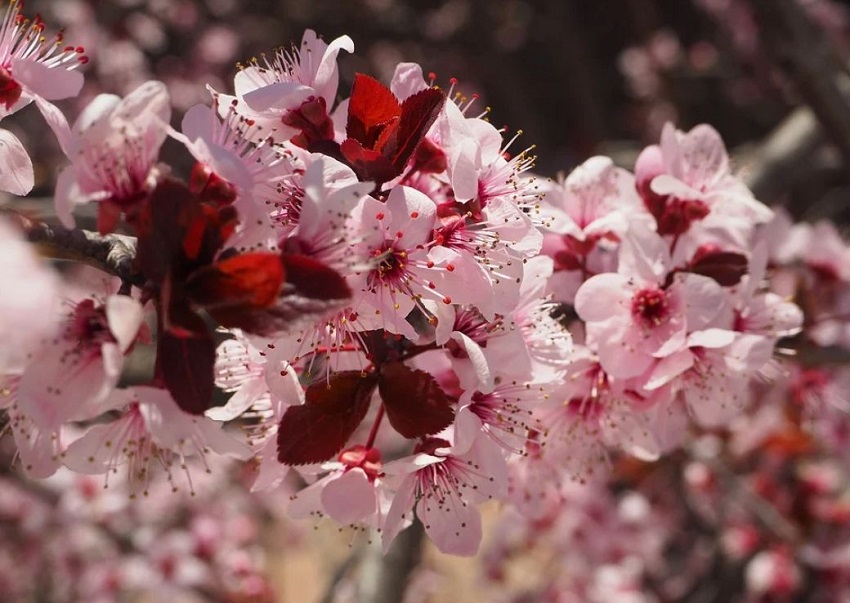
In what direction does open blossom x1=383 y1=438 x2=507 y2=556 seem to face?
toward the camera

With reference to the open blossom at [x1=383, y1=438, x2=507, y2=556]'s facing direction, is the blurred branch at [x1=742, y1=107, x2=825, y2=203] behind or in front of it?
behind
